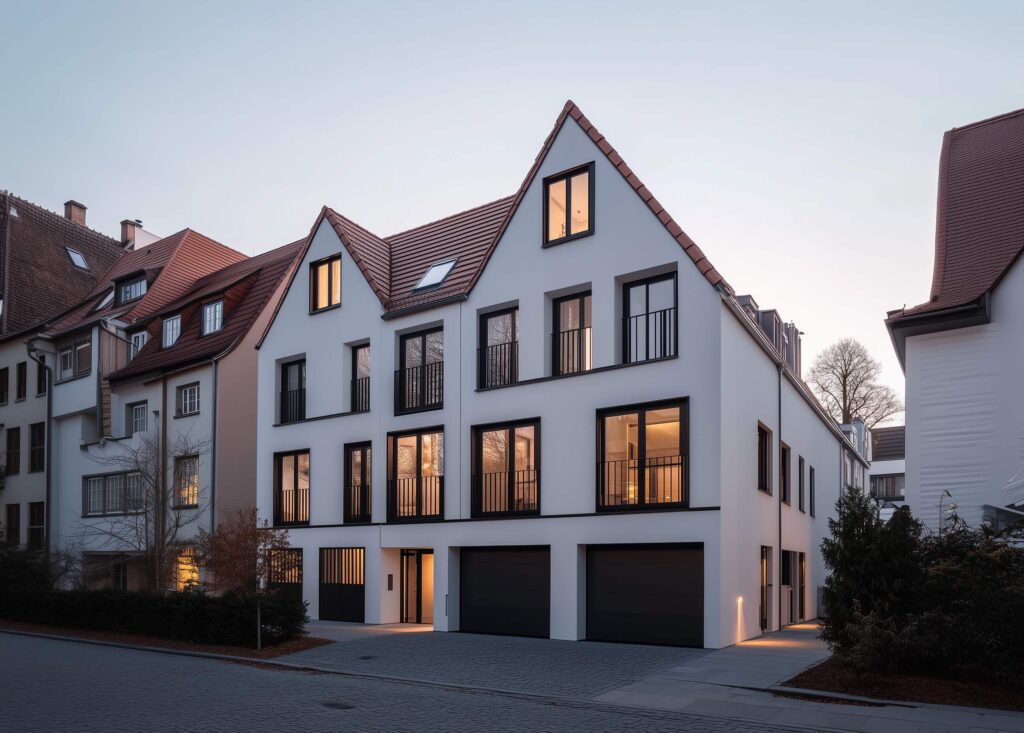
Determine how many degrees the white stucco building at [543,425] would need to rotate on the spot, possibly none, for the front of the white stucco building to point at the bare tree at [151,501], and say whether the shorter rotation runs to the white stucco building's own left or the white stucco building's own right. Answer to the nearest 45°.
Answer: approximately 90° to the white stucco building's own right

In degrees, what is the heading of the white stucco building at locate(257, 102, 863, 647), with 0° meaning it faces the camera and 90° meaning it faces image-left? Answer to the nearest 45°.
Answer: approximately 45°

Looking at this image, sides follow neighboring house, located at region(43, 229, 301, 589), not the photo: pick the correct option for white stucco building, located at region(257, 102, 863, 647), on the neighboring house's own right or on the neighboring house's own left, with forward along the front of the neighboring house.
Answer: on the neighboring house's own left

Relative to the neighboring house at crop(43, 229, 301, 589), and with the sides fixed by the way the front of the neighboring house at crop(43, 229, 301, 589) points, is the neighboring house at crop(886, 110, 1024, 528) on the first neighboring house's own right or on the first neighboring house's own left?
on the first neighboring house's own left

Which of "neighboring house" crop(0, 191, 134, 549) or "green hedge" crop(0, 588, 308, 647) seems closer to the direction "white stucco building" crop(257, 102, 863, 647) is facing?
the green hedge

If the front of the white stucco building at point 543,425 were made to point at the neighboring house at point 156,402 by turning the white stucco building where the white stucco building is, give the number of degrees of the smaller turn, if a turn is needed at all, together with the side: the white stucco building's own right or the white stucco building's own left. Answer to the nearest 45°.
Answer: approximately 90° to the white stucco building's own right

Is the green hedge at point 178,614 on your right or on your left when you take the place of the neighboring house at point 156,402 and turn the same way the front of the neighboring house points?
on your left

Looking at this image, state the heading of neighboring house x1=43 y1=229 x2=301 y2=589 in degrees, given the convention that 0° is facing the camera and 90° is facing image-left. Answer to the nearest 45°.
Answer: approximately 45°

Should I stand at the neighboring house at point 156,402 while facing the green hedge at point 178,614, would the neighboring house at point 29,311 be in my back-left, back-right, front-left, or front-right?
back-right

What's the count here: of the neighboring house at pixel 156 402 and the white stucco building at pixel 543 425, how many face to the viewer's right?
0
